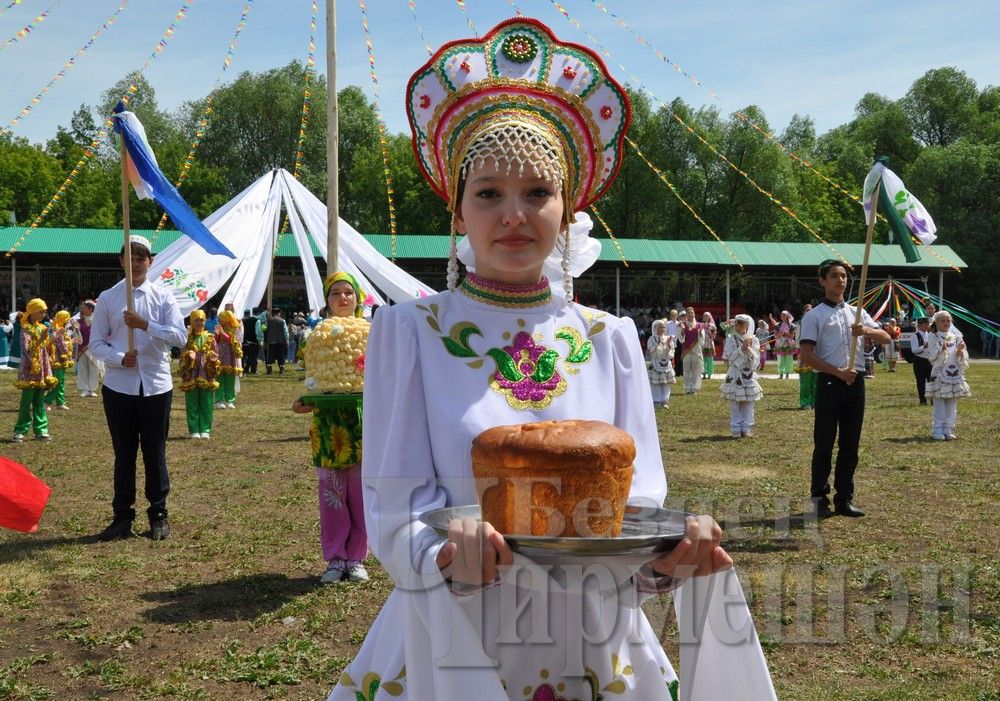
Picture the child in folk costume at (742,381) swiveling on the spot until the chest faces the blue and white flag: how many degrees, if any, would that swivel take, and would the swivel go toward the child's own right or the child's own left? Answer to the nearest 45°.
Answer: approximately 45° to the child's own right

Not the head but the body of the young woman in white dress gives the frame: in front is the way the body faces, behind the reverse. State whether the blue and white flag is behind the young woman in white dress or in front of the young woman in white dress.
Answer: behind

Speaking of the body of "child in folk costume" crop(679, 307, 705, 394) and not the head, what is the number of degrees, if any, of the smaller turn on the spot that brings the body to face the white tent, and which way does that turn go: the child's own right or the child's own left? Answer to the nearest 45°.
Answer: approximately 90° to the child's own right

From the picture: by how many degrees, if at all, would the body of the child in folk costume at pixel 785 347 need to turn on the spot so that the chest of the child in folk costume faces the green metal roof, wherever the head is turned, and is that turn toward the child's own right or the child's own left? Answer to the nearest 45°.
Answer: approximately 135° to the child's own right

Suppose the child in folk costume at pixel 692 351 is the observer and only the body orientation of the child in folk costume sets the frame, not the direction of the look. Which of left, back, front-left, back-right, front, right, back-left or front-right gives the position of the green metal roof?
back
